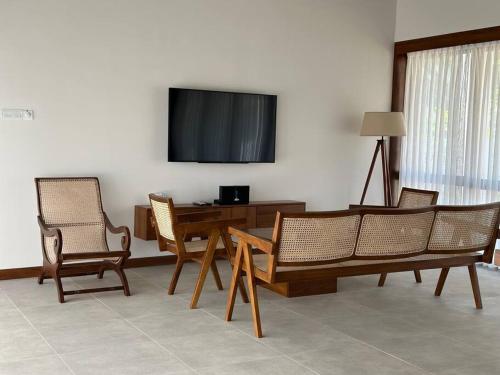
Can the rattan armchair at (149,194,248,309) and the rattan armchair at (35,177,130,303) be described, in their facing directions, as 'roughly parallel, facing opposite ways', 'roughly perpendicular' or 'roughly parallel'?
roughly perpendicular

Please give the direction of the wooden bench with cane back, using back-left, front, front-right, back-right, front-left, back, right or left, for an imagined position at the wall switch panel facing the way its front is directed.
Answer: front-left

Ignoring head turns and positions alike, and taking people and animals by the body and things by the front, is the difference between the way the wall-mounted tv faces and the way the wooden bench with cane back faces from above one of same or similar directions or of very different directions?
very different directions

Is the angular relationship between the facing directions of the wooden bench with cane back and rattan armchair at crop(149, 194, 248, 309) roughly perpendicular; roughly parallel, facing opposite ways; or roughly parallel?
roughly perpendicular

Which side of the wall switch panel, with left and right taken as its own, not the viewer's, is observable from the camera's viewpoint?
front

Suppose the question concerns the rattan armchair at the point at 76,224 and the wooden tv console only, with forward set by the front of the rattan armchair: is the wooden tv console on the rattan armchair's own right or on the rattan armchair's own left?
on the rattan armchair's own left

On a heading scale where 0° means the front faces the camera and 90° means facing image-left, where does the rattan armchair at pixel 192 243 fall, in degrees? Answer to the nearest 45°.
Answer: approximately 225°

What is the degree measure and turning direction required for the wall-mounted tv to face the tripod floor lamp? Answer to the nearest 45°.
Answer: approximately 45° to its left

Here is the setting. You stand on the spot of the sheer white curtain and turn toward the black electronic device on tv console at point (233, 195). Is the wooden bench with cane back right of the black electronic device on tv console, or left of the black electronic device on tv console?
left

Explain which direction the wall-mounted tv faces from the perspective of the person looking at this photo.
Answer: facing the viewer and to the right of the viewer

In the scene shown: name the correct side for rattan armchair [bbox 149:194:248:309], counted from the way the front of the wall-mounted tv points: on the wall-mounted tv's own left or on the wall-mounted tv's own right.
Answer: on the wall-mounted tv's own right

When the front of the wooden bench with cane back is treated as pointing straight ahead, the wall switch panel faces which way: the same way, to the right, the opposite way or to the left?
the opposite way

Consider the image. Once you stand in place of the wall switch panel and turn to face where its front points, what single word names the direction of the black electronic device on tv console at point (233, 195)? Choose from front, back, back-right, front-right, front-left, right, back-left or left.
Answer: left

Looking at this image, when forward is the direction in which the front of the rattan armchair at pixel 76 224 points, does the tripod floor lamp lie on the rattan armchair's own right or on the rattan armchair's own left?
on the rattan armchair's own left

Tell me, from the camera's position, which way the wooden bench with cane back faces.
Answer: facing away from the viewer and to the left of the viewer

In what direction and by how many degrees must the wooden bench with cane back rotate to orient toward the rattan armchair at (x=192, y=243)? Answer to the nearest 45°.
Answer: approximately 45° to its left

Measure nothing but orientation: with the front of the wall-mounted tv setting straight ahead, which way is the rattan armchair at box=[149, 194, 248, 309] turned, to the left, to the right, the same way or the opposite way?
to the left
